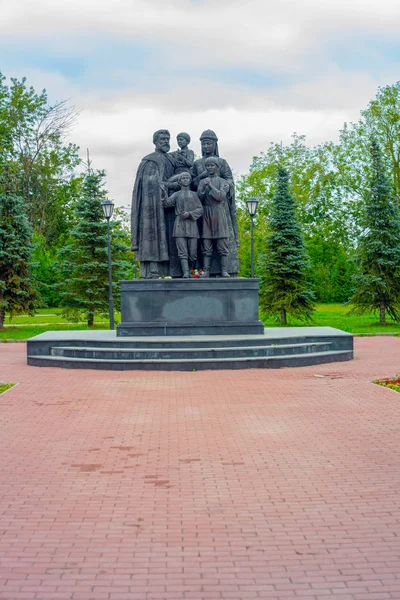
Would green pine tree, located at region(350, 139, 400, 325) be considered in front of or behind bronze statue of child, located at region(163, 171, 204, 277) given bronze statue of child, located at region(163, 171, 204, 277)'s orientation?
behind

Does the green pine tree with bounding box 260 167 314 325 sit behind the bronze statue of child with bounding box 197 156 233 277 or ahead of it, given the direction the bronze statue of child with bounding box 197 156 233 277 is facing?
behind

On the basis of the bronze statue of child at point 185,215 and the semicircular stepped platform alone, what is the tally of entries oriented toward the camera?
2

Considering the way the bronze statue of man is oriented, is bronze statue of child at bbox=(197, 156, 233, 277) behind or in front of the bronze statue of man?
in front

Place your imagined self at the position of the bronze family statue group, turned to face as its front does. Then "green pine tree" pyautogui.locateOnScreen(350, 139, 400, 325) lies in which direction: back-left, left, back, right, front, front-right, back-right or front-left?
back-left

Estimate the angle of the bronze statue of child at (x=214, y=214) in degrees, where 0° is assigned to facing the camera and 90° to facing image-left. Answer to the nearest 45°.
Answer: approximately 45°

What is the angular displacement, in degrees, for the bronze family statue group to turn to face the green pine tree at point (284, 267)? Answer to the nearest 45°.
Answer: approximately 180°
